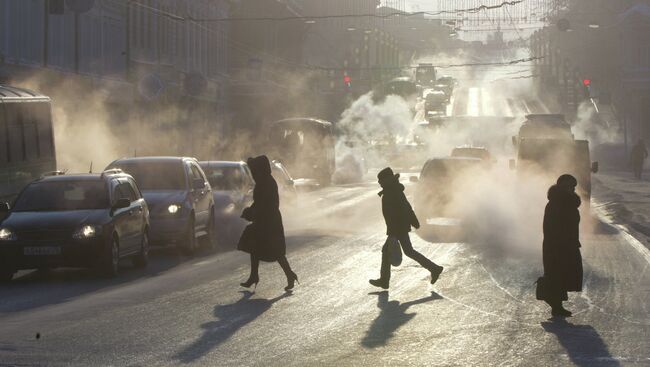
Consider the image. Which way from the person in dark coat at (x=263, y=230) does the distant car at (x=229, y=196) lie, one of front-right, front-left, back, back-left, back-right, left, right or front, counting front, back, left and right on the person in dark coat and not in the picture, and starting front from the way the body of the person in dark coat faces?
right

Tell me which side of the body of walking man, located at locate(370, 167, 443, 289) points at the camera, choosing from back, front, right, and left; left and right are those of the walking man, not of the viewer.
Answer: left

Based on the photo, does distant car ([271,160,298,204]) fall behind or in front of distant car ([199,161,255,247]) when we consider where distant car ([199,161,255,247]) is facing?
behind

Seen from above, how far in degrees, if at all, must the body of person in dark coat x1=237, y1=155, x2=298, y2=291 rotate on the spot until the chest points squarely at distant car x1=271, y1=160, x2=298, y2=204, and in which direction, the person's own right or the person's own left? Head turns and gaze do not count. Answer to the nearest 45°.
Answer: approximately 90° to the person's own right

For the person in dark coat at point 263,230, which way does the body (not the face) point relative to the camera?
to the viewer's left

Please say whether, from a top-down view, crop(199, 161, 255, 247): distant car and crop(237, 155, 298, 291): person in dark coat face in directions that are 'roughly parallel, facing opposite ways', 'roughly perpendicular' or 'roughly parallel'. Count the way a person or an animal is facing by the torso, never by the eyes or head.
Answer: roughly perpendicular

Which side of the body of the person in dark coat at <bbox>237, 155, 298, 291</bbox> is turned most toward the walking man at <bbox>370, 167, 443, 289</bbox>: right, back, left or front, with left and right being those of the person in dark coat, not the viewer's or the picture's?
back

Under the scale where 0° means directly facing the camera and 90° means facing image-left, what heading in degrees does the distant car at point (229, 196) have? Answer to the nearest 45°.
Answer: approximately 0°

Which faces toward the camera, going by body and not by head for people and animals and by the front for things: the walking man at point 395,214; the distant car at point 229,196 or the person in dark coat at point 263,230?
the distant car

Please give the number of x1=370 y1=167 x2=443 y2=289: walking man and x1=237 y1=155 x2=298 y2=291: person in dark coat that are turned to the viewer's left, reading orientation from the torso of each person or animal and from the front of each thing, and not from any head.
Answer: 2

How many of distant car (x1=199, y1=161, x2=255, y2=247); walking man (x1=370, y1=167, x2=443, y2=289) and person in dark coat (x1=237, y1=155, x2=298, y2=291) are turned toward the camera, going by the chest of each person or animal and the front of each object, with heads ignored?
1
